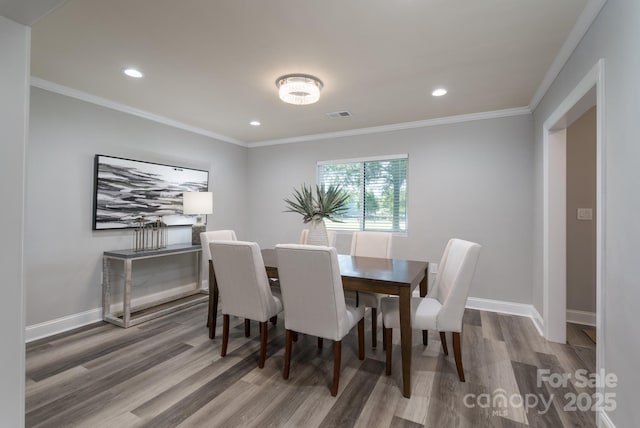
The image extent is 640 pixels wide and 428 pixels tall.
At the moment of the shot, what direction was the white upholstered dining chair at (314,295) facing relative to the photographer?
facing away from the viewer and to the right of the viewer

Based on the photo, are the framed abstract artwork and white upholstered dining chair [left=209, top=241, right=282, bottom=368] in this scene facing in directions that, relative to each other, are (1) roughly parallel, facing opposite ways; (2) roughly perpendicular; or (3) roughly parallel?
roughly perpendicular

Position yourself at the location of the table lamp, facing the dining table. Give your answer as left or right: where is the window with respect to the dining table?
left

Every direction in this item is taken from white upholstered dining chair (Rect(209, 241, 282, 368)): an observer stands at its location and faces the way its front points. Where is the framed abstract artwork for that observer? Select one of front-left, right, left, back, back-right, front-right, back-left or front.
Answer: left

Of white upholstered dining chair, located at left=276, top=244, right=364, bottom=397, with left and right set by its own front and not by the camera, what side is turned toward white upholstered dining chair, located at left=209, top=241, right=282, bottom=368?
left

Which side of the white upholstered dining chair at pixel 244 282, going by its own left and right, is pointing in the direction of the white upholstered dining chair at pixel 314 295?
right

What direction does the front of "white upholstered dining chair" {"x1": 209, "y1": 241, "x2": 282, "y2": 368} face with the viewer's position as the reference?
facing away from the viewer and to the right of the viewer

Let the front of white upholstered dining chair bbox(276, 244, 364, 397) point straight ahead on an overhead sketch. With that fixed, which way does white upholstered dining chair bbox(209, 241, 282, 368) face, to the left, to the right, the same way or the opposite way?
the same way

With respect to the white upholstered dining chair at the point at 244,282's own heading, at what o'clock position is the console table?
The console table is roughly at 9 o'clock from the white upholstered dining chair.

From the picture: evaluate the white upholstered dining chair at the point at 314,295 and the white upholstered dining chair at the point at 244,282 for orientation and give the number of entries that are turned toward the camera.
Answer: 0

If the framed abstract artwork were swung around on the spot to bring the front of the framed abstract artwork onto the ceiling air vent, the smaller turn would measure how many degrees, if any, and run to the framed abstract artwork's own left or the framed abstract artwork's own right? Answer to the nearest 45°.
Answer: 0° — it already faces it

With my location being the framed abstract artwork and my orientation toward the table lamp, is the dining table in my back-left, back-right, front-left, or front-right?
front-right

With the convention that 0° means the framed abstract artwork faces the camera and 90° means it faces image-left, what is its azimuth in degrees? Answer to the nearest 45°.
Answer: approximately 315°

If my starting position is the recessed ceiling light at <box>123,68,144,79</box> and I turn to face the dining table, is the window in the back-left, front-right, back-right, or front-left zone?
front-left
